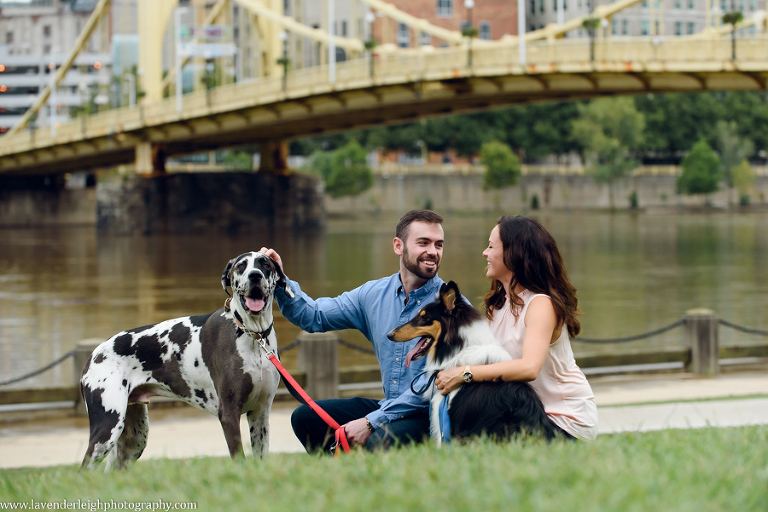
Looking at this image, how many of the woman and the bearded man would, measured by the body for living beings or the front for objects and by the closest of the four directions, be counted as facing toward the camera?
1

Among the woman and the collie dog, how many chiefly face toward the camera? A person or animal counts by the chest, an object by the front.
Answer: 0

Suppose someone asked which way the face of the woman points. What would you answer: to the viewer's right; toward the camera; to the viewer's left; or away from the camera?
to the viewer's left

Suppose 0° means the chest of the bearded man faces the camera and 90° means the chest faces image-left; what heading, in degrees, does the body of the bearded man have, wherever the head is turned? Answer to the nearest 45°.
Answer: approximately 0°

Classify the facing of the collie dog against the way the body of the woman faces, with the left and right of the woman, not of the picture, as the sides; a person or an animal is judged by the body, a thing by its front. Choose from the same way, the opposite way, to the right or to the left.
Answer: the same way

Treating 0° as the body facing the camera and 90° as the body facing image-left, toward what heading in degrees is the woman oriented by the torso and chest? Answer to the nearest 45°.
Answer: approximately 90°

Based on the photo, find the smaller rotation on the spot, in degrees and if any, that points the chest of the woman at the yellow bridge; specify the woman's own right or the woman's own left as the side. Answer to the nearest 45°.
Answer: approximately 90° to the woman's own right

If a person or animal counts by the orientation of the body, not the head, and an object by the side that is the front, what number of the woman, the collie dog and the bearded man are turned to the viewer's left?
2

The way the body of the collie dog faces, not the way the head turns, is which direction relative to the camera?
to the viewer's left

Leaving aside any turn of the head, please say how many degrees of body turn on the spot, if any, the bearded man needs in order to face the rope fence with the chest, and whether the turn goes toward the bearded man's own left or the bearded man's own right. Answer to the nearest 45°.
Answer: approximately 180°
